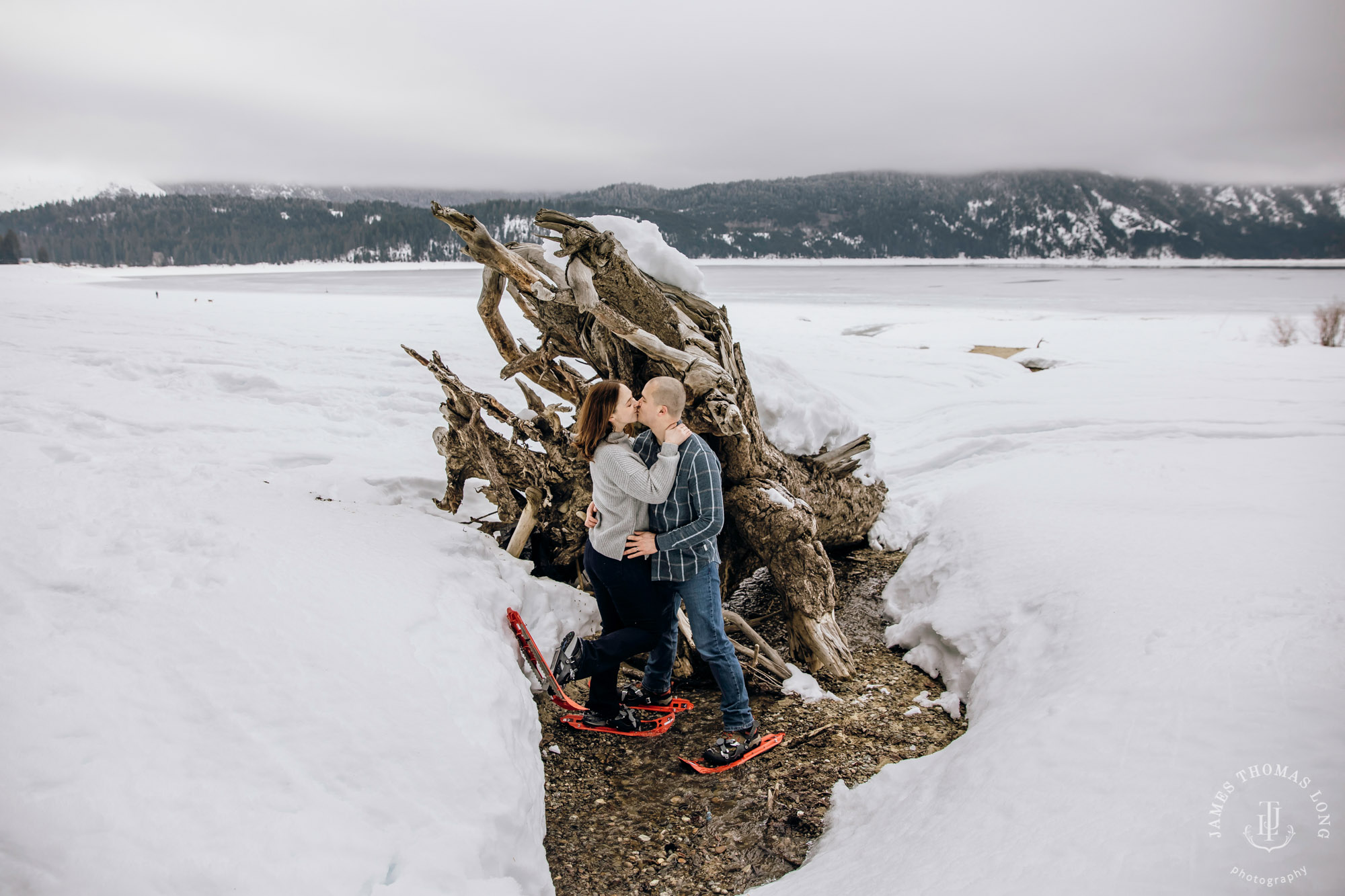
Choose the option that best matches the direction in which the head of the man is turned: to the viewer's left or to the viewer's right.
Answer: to the viewer's left

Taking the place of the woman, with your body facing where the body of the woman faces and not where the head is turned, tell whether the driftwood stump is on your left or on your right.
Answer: on your left

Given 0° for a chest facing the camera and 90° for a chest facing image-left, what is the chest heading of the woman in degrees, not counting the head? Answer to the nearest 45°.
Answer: approximately 270°

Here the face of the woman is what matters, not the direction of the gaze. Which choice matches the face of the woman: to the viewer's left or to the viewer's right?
to the viewer's right
